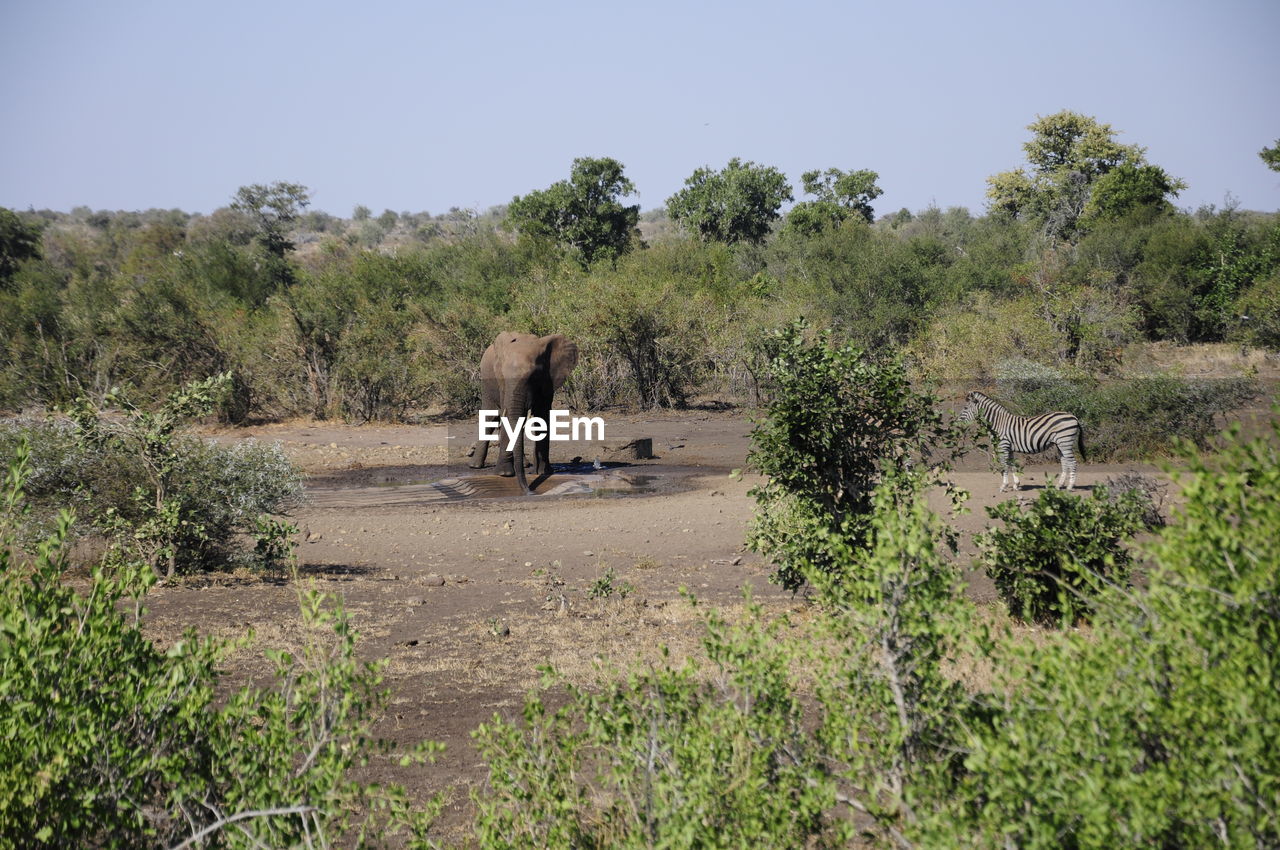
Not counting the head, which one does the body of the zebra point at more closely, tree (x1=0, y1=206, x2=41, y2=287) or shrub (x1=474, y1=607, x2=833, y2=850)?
the tree

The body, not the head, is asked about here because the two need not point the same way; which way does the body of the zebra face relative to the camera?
to the viewer's left

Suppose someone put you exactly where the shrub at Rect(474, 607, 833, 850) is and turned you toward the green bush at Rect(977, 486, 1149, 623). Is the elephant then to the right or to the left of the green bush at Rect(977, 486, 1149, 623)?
left

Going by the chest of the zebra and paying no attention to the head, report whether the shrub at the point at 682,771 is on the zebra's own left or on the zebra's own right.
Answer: on the zebra's own left

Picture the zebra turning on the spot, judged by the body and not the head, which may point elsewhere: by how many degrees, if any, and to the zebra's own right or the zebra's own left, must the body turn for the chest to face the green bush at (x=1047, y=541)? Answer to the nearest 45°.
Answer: approximately 90° to the zebra's own left

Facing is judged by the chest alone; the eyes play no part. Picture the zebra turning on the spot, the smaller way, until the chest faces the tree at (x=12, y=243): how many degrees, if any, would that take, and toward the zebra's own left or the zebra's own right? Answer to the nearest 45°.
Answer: approximately 45° to the zebra's own right

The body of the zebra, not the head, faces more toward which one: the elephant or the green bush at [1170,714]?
the elephant

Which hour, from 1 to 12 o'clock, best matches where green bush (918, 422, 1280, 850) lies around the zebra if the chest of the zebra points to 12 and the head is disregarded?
The green bush is roughly at 9 o'clock from the zebra.
